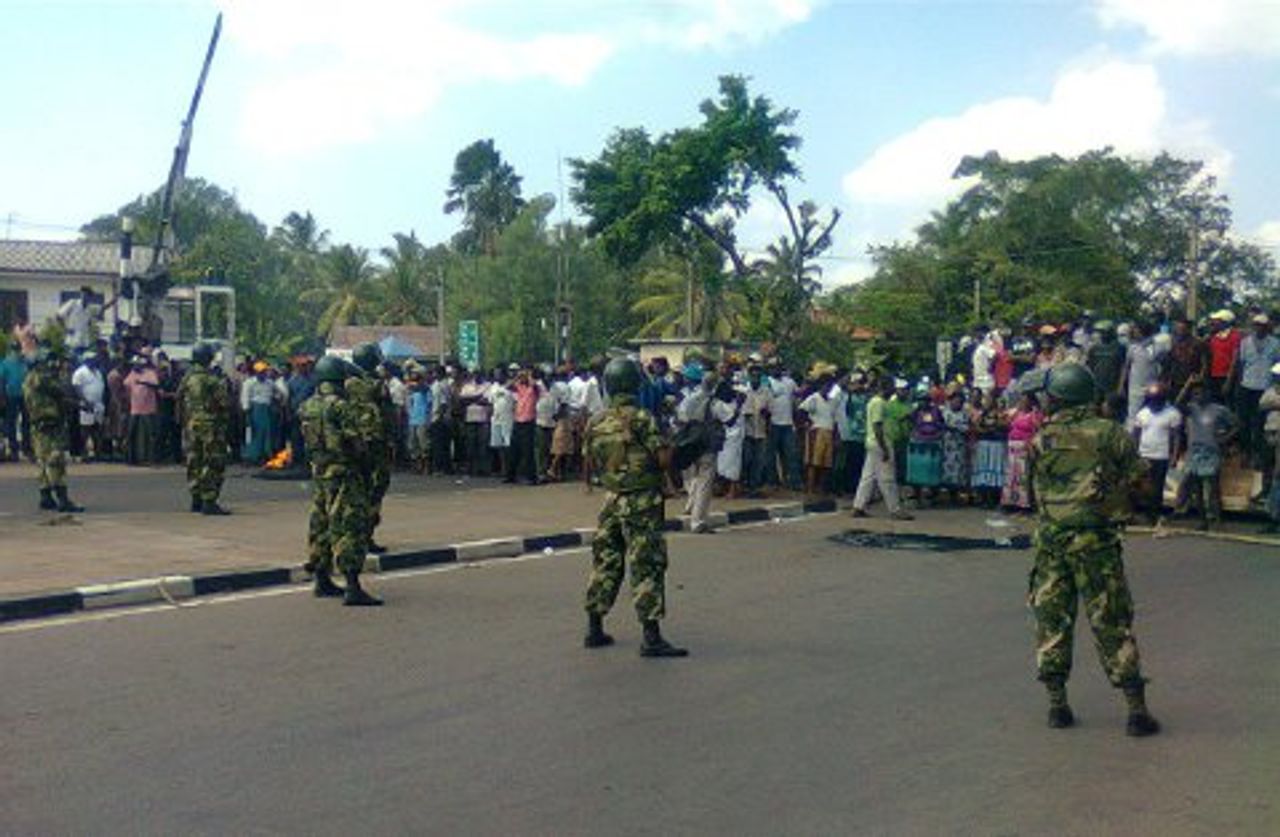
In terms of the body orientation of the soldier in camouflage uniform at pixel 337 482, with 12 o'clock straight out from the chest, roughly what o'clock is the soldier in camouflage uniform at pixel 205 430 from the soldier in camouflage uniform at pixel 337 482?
the soldier in camouflage uniform at pixel 205 430 is roughly at 10 o'clock from the soldier in camouflage uniform at pixel 337 482.

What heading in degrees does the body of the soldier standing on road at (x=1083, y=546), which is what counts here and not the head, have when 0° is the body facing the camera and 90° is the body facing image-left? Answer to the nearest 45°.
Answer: approximately 180°

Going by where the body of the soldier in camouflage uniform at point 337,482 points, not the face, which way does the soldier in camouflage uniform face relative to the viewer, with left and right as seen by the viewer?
facing away from the viewer and to the right of the viewer

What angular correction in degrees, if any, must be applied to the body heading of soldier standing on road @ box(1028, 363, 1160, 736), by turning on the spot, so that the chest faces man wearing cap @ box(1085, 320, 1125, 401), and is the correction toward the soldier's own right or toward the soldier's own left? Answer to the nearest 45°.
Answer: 0° — they already face them

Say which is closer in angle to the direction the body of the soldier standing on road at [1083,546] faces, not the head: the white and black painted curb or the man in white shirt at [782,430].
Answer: the man in white shirt

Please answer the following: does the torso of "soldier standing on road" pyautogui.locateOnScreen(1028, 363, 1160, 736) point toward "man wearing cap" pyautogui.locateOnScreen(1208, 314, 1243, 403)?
yes

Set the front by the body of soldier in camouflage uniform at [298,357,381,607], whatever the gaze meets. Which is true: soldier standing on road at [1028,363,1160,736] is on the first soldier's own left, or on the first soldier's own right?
on the first soldier's own right

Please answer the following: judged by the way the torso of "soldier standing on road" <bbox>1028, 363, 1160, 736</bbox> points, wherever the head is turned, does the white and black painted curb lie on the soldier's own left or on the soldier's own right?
on the soldier's own left

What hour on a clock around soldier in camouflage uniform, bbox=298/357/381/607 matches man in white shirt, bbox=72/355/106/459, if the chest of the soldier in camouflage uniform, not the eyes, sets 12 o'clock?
The man in white shirt is roughly at 10 o'clock from the soldier in camouflage uniform.
